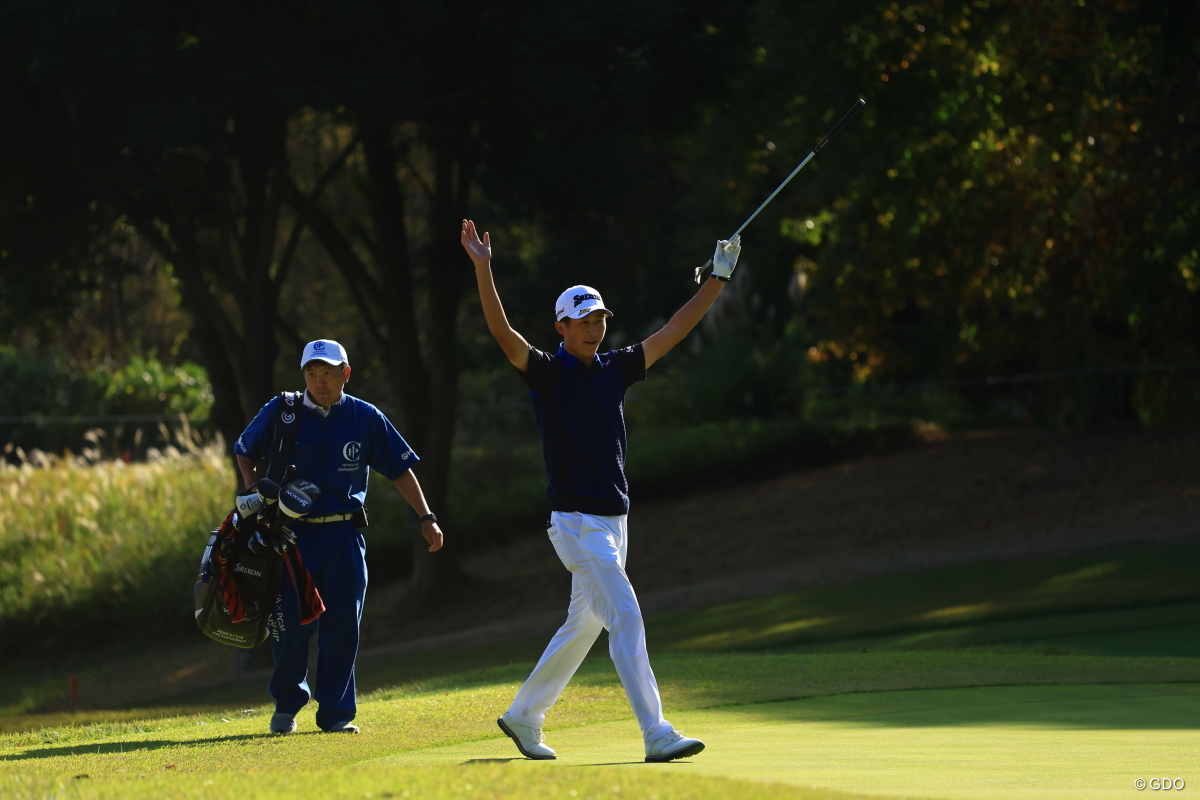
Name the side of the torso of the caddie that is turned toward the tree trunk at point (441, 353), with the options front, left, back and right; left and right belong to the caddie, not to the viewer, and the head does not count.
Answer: back

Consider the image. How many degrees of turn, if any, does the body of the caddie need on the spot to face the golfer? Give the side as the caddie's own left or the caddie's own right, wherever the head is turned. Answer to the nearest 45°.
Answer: approximately 45° to the caddie's own left

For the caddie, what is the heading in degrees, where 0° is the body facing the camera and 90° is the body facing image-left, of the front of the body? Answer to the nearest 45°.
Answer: approximately 0°

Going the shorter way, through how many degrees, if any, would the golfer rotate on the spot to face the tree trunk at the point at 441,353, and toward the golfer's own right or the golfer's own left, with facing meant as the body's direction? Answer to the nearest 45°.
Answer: approximately 135° to the golfer's own left

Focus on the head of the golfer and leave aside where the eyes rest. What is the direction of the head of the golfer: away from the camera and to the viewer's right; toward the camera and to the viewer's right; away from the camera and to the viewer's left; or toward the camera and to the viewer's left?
toward the camera and to the viewer's right

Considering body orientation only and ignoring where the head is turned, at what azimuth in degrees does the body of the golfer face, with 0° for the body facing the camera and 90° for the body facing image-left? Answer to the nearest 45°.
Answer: approximately 315°

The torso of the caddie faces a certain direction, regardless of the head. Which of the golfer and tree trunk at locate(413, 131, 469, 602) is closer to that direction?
the golfer

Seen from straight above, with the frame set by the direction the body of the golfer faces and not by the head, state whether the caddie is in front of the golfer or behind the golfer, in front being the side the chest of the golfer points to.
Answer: behind
